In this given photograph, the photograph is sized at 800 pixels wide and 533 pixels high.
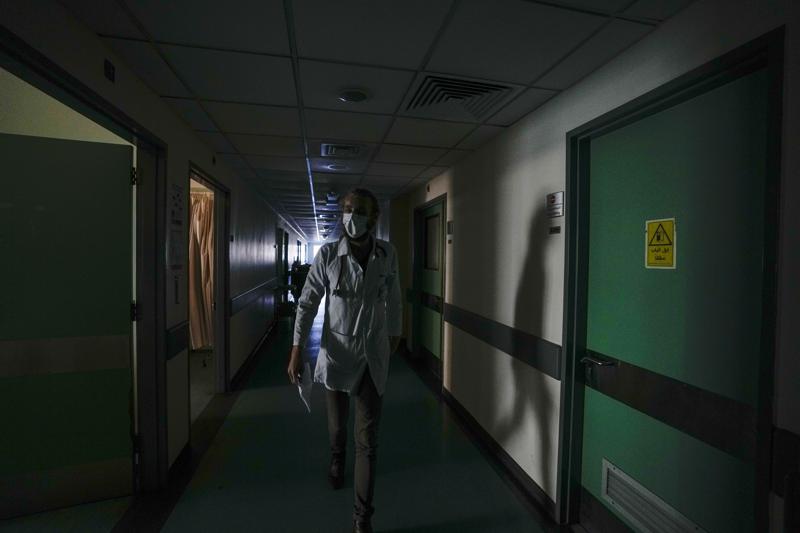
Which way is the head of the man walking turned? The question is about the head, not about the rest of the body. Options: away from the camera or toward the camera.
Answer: toward the camera

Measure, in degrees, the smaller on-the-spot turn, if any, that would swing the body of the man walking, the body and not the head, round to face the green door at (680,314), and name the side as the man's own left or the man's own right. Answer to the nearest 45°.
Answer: approximately 45° to the man's own left

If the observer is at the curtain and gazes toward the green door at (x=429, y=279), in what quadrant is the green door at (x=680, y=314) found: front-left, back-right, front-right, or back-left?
front-right

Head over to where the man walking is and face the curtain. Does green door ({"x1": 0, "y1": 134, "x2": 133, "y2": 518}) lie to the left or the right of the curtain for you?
left

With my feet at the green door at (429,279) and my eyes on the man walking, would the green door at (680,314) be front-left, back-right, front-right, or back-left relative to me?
front-left

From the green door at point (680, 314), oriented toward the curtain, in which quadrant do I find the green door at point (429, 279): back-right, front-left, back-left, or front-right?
front-right

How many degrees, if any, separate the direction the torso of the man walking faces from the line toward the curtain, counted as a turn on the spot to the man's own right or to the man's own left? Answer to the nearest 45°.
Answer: approximately 135° to the man's own right

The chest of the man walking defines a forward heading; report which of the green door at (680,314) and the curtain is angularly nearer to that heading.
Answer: the green door

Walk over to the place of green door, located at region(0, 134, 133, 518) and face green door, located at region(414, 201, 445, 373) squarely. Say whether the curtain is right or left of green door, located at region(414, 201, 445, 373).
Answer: left

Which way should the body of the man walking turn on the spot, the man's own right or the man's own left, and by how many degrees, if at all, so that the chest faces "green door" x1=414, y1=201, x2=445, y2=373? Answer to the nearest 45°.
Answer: approximately 180°

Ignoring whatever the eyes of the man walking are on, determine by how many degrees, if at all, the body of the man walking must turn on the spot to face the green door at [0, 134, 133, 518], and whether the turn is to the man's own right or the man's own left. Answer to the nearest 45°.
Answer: approximately 90° to the man's own right

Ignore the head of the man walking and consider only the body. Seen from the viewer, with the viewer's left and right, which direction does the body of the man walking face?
facing the viewer
